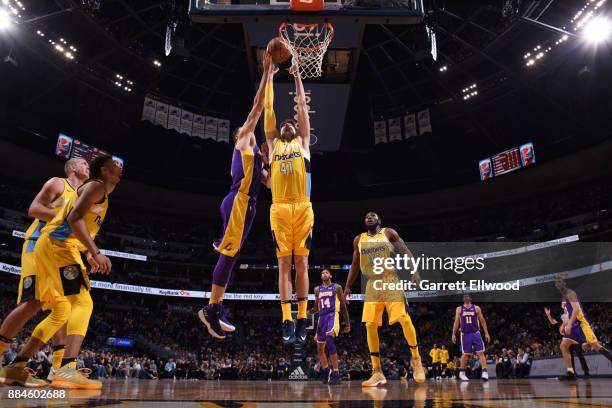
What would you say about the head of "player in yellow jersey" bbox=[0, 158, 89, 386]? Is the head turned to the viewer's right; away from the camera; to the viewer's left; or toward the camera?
to the viewer's right

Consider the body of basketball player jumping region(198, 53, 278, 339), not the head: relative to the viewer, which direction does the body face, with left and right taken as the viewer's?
facing to the right of the viewer

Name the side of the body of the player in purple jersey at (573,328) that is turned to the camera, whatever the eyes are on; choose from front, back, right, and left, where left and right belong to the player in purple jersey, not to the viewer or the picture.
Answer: left

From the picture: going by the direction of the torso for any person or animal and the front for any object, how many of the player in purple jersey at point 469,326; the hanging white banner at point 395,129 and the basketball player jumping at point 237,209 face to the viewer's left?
0

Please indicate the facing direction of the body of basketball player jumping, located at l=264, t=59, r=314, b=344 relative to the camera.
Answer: toward the camera

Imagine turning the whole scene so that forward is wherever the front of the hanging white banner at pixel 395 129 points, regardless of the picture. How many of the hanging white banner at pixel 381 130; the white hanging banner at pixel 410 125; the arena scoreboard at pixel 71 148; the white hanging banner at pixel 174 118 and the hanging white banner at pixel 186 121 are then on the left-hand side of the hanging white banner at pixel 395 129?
1

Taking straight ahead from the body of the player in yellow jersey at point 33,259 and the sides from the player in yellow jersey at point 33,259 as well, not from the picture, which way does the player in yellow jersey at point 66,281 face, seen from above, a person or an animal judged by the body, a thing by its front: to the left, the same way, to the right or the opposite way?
the same way

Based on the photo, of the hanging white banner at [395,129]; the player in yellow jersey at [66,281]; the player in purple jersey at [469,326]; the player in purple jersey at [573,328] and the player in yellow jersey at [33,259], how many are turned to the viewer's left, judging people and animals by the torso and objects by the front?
1

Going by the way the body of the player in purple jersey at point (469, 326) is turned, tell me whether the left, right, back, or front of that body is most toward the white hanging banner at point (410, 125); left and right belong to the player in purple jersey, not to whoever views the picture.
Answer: back

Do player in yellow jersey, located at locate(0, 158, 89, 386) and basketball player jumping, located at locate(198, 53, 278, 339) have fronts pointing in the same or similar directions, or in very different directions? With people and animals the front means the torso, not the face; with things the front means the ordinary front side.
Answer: same or similar directions

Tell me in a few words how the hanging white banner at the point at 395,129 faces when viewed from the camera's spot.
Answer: facing the viewer

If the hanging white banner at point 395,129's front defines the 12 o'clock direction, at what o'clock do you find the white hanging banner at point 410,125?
the white hanging banner at point 410,125 is roughly at 9 o'clock from the hanging white banner at point 395,129.

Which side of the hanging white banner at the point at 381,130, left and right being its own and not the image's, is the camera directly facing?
front

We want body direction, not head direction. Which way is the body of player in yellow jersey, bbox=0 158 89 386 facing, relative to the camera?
to the viewer's right

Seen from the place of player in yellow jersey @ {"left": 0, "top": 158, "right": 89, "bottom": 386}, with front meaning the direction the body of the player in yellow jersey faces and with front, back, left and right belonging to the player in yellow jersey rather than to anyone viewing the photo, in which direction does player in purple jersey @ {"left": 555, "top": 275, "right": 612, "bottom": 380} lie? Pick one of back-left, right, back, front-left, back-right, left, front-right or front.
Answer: front

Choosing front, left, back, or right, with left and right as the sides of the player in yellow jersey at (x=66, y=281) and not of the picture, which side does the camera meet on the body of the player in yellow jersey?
right
